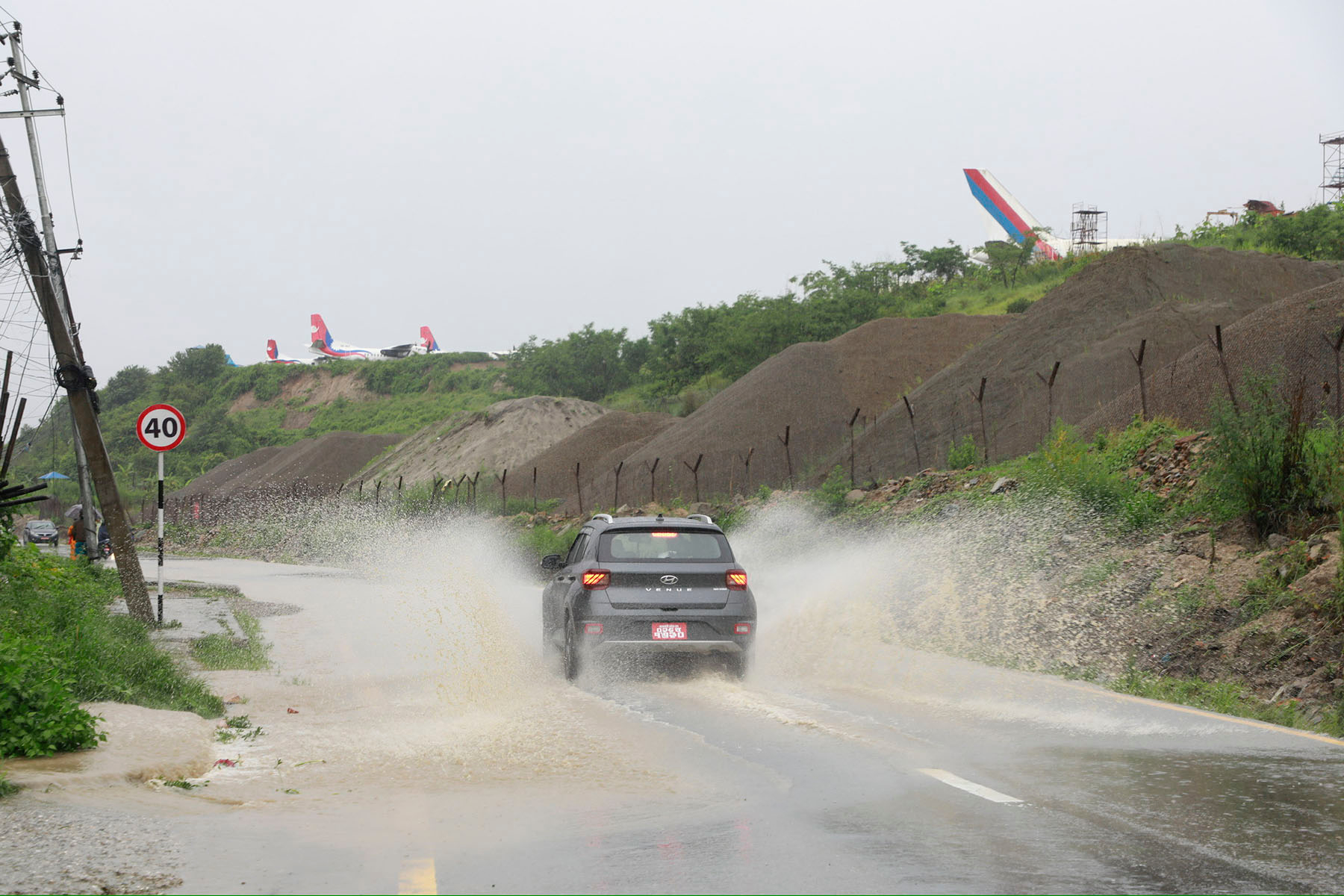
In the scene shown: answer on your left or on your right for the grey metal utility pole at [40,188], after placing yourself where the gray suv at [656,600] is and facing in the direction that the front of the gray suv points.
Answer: on your left

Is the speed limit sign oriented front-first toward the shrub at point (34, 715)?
yes

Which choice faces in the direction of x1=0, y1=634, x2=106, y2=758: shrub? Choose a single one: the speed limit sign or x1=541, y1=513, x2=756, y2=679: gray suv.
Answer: the speed limit sign

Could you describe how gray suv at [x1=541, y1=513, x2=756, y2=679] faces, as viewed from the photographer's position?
facing away from the viewer

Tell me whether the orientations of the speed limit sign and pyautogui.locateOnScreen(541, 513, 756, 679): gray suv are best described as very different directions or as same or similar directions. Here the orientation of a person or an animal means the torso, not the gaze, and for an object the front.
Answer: very different directions

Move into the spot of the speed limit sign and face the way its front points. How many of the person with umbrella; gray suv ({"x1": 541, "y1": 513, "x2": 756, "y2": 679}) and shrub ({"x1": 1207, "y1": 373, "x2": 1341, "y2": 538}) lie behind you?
1

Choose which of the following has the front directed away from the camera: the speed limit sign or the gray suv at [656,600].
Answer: the gray suv

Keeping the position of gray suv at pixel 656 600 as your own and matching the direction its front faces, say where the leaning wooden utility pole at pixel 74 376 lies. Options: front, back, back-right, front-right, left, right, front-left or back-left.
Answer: front-left

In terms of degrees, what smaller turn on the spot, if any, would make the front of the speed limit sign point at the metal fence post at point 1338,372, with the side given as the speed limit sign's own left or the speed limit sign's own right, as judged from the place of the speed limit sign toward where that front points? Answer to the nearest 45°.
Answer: approximately 90° to the speed limit sign's own left

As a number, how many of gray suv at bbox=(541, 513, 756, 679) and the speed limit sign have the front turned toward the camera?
1

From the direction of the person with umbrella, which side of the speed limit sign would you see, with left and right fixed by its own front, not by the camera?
back

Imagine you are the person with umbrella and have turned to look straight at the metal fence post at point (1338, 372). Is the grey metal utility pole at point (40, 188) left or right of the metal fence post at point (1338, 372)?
right
